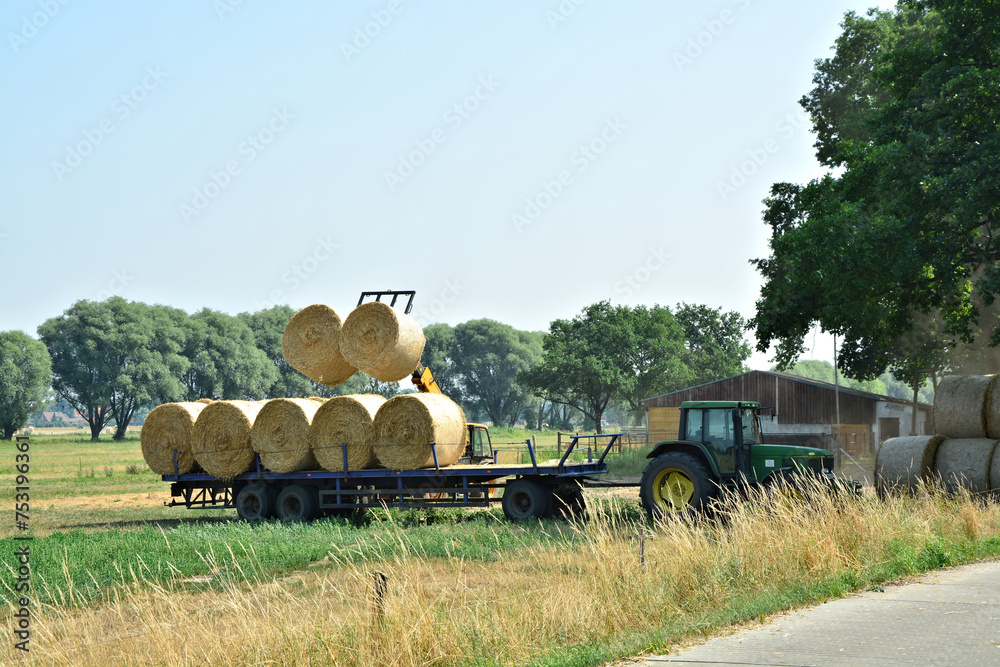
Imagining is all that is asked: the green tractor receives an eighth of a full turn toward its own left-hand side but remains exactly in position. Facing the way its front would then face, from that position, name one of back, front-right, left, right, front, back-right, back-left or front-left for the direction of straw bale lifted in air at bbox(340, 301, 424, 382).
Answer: back-left

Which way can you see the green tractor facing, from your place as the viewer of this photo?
facing to the right of the viewer

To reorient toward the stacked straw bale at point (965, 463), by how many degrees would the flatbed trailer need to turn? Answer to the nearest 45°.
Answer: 0° — it already faces it

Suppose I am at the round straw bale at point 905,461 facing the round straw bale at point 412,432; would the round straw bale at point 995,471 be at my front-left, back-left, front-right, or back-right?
back-left

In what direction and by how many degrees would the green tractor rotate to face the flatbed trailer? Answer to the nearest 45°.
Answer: approximately 180°

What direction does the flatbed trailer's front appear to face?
to the viewer's right

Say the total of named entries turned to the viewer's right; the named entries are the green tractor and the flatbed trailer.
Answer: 2

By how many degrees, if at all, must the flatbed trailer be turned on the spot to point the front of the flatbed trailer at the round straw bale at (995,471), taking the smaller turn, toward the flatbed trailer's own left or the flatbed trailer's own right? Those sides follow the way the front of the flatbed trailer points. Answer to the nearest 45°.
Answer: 0° — it already faces it

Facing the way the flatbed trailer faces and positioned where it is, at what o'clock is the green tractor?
The green tractor is roughly at 1 o'clock from the flatbed trailer.

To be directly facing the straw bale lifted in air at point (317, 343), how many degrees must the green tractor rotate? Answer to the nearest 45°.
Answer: approximately 180°

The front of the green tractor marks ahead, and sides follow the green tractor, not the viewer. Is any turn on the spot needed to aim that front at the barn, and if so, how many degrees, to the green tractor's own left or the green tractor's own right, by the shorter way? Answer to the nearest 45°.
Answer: approximately 90° to the green tractor's own left
